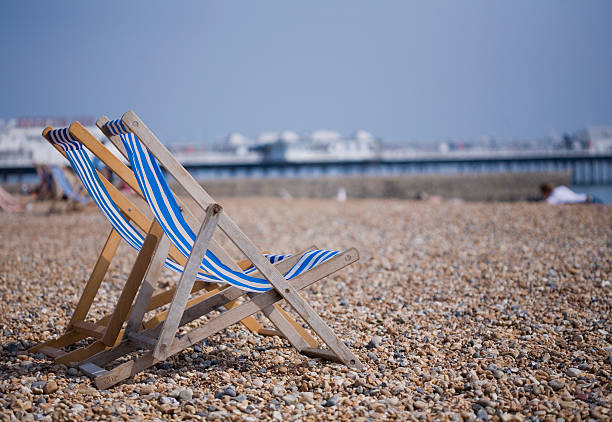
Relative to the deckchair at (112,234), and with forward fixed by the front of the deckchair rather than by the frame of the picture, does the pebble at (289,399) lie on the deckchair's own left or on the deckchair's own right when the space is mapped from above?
on the deckchair's own right

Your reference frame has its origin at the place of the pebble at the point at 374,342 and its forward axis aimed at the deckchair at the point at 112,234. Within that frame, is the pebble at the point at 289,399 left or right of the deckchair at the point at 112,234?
left

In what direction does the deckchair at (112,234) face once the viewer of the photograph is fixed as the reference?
facing away from the viewer and to the right of the viewer

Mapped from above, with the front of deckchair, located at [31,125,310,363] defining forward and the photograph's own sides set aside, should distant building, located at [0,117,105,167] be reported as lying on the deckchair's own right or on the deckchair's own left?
on the deckchair's own left

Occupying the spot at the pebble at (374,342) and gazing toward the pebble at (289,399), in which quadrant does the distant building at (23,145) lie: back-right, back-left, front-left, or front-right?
back-right

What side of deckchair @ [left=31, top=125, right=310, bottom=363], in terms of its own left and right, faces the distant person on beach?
front

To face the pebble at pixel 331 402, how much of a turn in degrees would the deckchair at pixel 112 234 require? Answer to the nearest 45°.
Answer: approximately 90° to its right

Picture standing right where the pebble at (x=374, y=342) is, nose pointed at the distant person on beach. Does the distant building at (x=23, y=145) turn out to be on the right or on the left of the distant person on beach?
left
